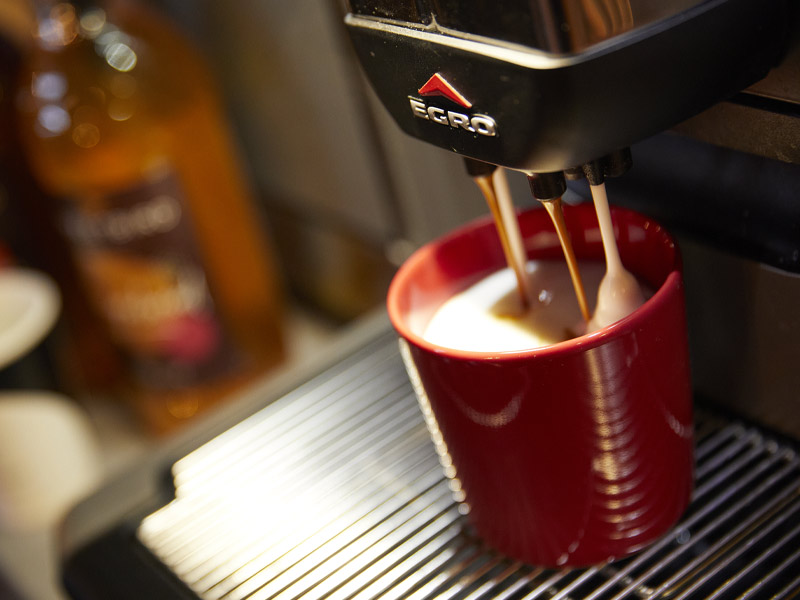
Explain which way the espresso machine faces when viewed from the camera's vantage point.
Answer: facing the viewer and to the left of the viewer
